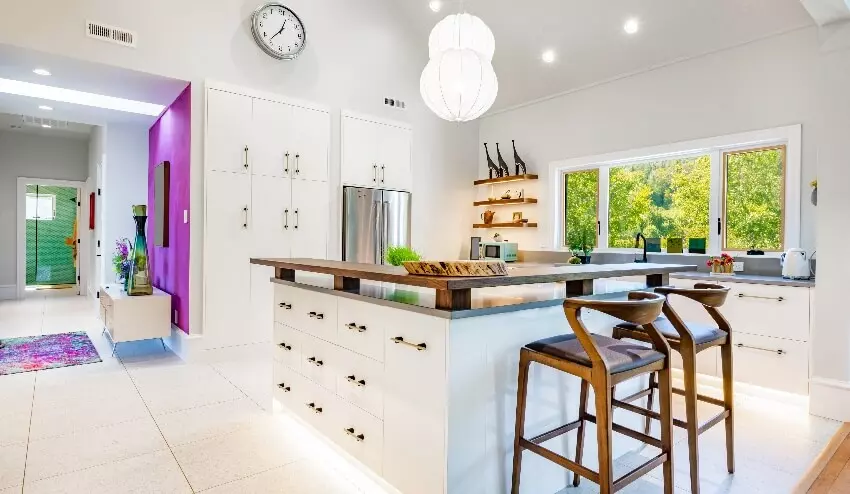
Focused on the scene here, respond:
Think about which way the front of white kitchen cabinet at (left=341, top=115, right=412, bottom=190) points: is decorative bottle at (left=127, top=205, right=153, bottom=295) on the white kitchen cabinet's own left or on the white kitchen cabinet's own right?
on the white kitchen cabinet's own right

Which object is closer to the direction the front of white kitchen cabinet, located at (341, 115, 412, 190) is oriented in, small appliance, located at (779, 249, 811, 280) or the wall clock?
the small appliance

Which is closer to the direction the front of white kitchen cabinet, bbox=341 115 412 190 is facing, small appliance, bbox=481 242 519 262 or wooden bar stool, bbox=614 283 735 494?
the wooden bar stool

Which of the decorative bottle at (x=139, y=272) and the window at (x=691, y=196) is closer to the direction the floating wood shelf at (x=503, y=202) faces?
the decorative bottle

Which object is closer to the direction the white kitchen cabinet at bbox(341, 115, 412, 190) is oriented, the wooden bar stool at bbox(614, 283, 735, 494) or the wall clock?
the wooden bar stool

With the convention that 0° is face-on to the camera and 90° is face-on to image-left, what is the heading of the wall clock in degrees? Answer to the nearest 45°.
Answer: approximately 315°
